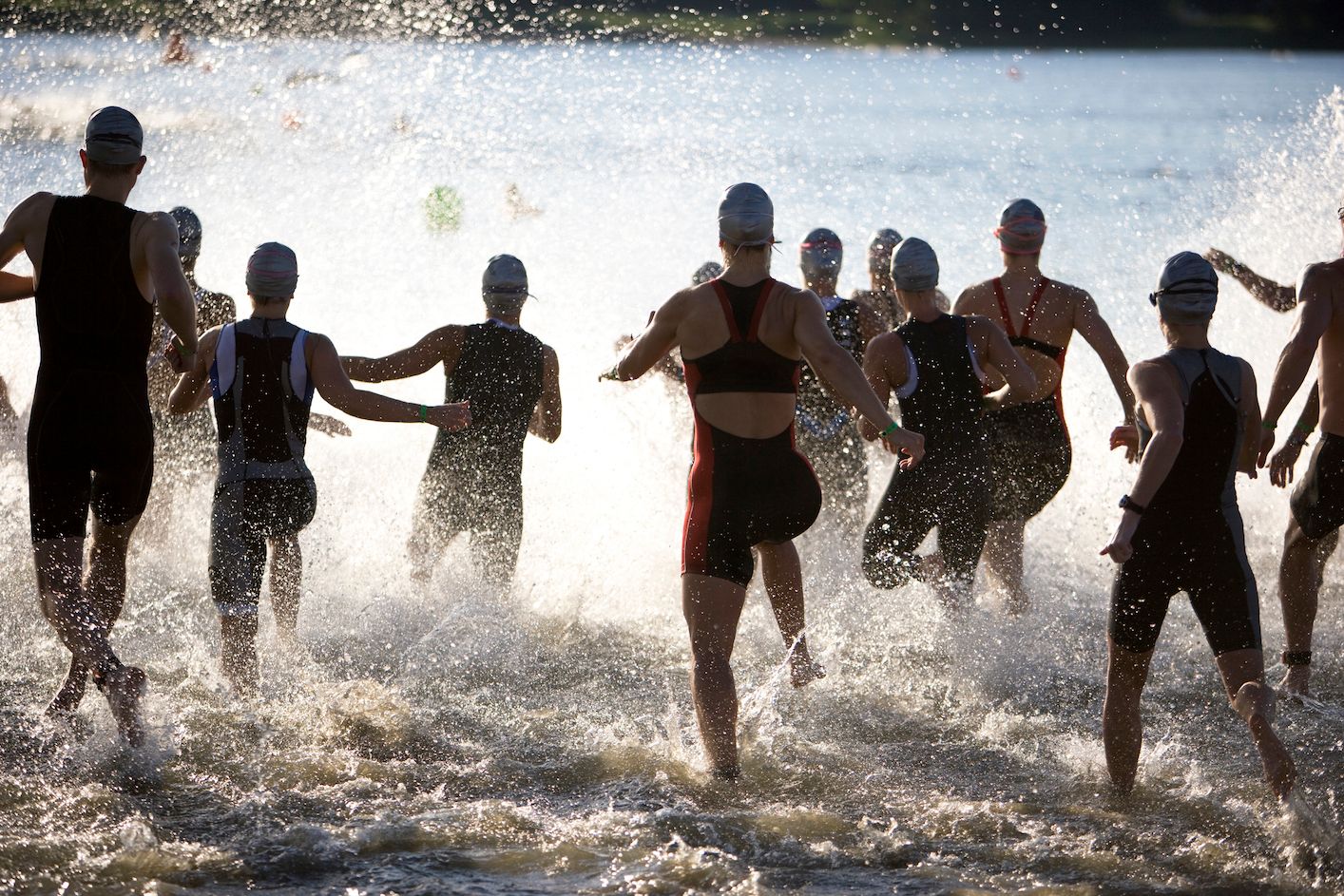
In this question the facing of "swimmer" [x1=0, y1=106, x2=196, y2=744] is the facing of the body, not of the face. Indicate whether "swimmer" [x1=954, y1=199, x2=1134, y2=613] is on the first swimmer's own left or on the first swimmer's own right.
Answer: on the first swimmer's own right

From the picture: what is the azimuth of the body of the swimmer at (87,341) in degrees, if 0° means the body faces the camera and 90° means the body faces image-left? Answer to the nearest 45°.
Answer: approximately 180°

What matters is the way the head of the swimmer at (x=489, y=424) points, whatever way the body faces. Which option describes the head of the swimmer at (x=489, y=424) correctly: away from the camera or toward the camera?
away from the camera

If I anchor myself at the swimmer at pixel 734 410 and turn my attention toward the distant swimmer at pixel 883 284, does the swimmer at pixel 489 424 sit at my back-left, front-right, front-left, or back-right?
front-left

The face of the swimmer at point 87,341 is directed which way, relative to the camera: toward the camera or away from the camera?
away from the camera

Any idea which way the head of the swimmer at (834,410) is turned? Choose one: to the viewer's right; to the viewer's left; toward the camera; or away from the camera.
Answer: away from the camera

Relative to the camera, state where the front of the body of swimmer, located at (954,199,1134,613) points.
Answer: away from the camera

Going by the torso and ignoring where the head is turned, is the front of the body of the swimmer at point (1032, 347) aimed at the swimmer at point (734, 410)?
no

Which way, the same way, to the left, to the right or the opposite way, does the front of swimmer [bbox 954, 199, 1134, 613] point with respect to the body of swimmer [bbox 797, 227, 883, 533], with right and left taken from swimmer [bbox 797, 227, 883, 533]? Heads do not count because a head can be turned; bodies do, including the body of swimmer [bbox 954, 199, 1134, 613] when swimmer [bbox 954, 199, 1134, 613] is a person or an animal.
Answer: the same way

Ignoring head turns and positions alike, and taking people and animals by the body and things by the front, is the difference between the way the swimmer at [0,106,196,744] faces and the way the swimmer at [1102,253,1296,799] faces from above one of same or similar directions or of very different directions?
same or similar directions

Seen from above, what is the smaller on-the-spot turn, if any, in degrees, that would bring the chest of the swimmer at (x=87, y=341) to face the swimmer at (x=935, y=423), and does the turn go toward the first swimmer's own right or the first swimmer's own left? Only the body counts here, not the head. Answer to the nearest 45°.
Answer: approximately 90° to the first swimmer's own right

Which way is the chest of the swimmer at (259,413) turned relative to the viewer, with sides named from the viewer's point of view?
facing away from the viewer

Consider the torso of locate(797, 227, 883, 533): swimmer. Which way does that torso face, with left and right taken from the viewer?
facing away from the viewer

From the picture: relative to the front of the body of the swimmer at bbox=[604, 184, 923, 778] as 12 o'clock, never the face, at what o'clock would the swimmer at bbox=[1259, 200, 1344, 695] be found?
the swimmer at bbox=[1259, 200, 1344, 695] is roughly at 2 o'clock from the swimmer at bbox=[604, 184, 923, 778].

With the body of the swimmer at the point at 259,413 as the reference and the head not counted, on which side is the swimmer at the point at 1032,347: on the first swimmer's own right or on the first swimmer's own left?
on the first swimmer's own right

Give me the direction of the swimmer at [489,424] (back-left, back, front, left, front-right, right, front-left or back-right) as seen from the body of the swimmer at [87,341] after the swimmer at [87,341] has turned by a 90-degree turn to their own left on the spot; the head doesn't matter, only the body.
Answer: back-right

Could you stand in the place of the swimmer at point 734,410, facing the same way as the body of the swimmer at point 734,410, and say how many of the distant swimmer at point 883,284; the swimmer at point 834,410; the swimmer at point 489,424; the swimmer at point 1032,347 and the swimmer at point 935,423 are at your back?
0

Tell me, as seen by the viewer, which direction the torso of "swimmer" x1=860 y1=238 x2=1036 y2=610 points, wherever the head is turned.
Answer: away from the camera
